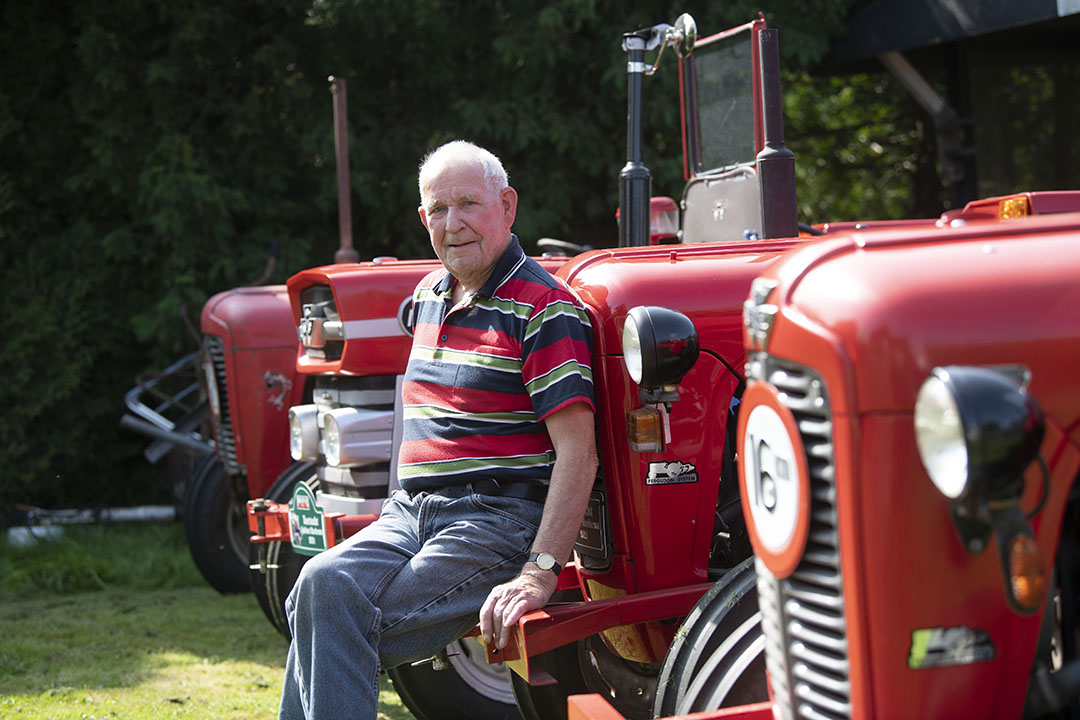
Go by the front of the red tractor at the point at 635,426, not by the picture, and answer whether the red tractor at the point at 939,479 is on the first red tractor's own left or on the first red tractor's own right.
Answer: on the first red tractor's own left

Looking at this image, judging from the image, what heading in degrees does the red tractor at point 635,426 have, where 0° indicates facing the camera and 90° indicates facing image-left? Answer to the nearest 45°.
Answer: approximately 45°

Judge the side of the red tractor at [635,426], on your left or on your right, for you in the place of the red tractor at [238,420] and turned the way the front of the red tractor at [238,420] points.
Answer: on your left

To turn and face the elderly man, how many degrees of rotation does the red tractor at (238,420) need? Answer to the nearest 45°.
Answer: approximately 45° to its left

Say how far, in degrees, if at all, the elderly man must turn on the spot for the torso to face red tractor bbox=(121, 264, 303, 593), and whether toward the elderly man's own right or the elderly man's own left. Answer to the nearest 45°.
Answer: approximately 135° to the elderly man's own right

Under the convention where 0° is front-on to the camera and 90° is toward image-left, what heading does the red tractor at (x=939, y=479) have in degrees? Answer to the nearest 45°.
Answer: approximately 45°

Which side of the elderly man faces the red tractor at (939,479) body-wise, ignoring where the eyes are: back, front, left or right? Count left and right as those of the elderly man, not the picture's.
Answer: left

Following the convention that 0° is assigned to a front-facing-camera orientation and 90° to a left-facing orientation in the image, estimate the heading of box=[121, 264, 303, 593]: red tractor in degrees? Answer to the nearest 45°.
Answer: approximately 45°
